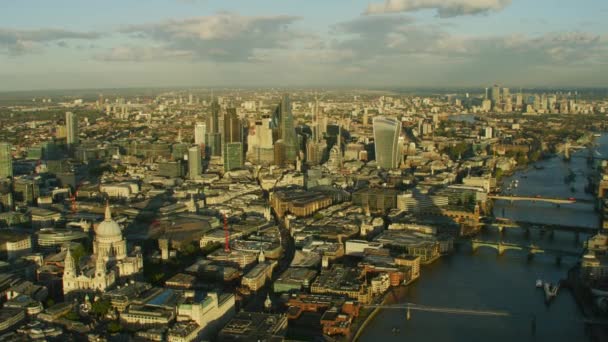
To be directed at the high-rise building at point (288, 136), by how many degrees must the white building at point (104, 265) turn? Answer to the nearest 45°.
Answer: approximately 180°

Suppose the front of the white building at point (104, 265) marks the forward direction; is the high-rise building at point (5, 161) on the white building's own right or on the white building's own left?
on the white building's own right

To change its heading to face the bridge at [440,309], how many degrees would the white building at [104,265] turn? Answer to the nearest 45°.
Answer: approximately 90° to its left

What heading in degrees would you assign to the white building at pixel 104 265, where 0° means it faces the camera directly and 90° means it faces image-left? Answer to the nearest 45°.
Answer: approximately 45°

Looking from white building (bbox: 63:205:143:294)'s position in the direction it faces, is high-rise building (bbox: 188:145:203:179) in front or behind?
behind

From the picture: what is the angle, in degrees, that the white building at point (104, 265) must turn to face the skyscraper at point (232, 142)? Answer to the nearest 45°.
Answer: approximately 135° to its right

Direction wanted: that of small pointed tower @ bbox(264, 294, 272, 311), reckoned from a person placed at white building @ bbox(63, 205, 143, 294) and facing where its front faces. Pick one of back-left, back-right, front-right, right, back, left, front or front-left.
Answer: left

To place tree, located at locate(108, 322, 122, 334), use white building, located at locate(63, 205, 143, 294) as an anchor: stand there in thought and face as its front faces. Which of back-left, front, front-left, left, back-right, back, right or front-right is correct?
front-left

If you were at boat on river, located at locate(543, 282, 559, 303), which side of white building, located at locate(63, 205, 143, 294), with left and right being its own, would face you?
left

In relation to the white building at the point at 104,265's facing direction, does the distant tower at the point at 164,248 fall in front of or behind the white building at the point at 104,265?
behind

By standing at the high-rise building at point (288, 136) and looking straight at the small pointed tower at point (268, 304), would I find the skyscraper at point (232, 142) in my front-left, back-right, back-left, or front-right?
front-right

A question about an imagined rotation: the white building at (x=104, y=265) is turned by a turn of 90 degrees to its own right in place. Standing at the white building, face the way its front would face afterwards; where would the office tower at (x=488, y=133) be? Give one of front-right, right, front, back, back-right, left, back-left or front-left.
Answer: right
